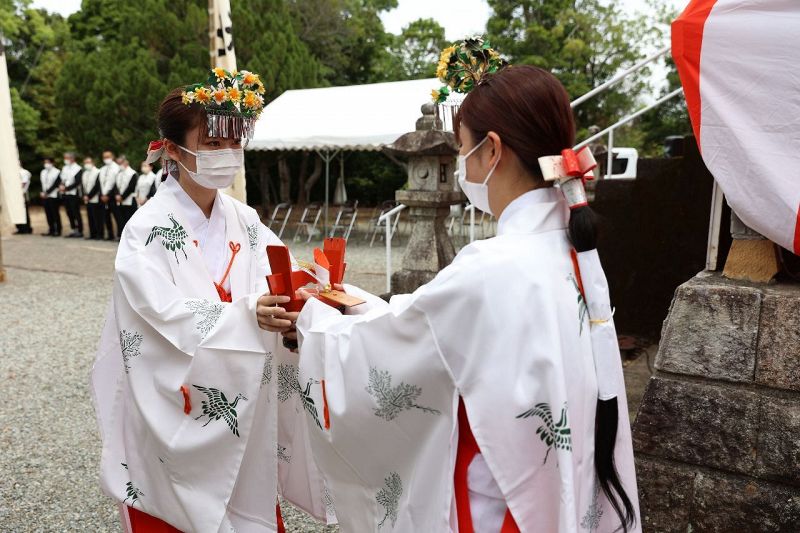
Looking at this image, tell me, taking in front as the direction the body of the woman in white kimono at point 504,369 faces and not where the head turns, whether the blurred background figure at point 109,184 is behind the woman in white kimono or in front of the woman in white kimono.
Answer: in front

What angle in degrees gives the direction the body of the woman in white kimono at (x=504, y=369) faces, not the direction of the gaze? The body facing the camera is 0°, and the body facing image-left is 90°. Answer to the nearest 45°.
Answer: approximately 135°

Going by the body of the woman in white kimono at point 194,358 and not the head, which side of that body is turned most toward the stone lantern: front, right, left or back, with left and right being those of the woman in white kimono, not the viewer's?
left

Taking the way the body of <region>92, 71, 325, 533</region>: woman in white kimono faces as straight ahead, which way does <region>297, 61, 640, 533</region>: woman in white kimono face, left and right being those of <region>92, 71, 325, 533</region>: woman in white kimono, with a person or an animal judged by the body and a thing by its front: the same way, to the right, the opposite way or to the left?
the opposite way

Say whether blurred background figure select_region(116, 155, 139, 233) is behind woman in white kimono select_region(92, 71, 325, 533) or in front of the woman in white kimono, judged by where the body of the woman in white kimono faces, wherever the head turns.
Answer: behind

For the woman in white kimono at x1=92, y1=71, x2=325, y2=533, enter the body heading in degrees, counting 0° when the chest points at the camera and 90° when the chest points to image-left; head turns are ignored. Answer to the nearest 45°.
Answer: approximately 315°

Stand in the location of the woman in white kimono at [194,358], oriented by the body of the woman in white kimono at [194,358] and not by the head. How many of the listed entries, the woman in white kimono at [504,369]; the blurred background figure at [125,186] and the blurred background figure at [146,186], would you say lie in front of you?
1

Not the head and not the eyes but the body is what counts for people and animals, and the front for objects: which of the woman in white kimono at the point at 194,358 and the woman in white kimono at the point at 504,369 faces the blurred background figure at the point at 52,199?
the woman in white kimono at the point at 504,369

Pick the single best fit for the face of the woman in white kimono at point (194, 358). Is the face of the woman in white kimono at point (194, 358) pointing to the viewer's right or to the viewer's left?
to the viewer's right

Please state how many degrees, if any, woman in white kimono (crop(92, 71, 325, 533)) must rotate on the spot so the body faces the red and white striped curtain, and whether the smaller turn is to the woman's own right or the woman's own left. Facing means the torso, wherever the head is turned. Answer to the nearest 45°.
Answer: approximately 45° to the woman's own left

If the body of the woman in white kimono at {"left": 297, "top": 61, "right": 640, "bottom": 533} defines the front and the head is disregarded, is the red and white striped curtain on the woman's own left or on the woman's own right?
on the woman's own right

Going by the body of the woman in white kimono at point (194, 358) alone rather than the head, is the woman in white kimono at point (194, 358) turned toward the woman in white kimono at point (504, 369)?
yes
